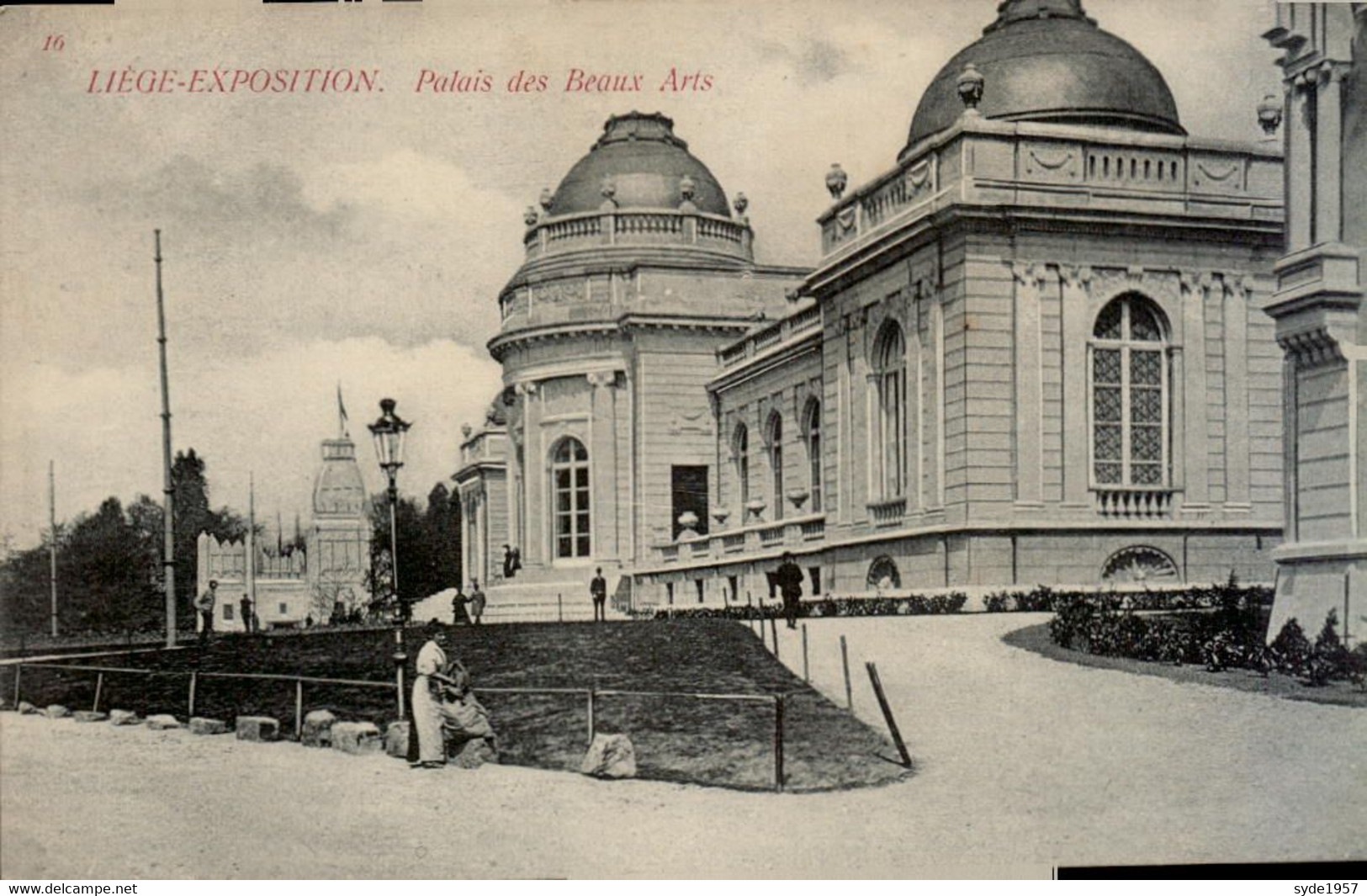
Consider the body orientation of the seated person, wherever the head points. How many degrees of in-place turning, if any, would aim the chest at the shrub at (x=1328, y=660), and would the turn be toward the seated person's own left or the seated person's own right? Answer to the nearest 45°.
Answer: approximately 180°

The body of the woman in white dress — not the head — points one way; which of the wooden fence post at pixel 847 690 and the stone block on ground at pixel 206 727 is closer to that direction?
the wooden fence post
